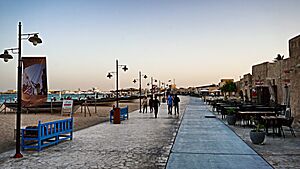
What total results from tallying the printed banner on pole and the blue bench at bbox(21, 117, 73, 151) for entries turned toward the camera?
1

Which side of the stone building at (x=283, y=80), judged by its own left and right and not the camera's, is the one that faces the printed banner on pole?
front

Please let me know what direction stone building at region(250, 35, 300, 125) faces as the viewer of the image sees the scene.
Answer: facing the viewer and to the left of the viewer

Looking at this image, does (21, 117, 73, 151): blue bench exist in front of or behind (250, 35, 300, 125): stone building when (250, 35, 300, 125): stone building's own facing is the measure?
in front

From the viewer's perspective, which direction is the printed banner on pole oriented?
toward the camera

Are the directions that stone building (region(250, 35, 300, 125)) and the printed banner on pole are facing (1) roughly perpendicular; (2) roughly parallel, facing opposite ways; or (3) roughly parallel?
roughly perpendicular

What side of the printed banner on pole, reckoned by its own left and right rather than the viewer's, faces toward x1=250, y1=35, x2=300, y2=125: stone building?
left
